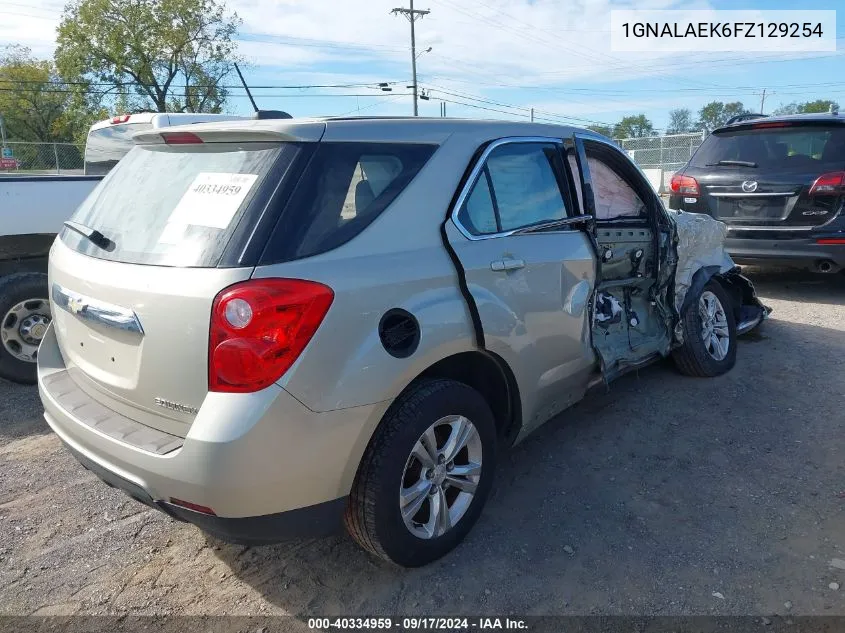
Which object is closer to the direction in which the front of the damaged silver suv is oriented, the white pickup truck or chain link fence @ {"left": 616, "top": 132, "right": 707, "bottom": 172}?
the chain link fence

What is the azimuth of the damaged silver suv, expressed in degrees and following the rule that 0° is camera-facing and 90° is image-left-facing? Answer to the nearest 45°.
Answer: approximately 225°

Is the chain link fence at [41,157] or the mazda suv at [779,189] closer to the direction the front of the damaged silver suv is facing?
the mazda suv

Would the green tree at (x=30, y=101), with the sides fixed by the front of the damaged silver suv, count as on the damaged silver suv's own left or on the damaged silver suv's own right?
on the damaged silver suv's own left

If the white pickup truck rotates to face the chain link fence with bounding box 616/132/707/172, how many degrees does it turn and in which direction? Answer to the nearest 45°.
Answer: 0° — it already faces it

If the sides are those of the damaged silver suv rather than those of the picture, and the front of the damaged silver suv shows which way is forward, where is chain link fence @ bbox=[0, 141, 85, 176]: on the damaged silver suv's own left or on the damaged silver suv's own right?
on the damaged silver suv's own left

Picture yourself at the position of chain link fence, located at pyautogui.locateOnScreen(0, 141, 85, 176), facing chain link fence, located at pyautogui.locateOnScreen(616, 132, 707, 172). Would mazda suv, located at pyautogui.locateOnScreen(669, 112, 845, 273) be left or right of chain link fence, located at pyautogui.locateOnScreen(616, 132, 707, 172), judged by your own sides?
right

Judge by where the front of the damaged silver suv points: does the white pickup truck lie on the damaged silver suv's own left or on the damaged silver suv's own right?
on the damaged silver suv's own left

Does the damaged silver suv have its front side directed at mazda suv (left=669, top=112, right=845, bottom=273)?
yes

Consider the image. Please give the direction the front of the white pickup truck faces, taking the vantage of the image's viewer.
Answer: facing away from the viewer and to the right of the viewer

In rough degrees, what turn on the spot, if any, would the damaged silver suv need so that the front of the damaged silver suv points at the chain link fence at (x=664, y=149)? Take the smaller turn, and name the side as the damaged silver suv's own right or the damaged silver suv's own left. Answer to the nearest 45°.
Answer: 0° — it already faces it
